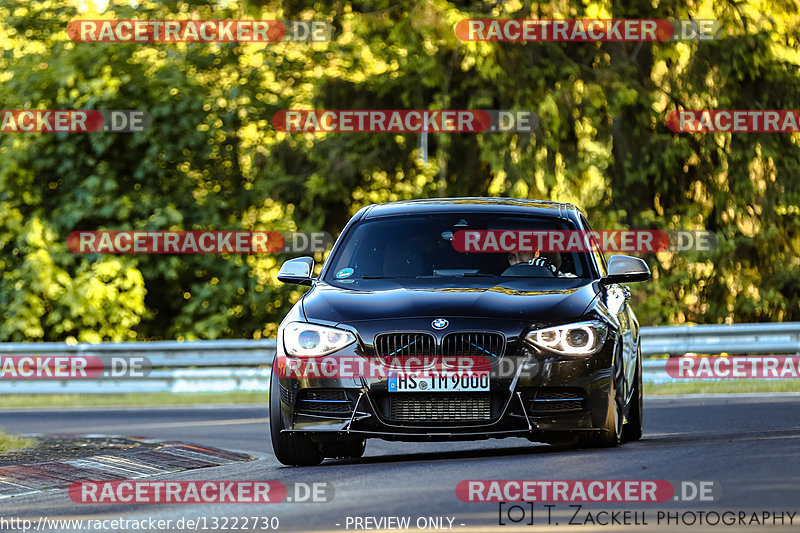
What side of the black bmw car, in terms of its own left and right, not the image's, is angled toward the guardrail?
back

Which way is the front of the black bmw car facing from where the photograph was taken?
facing the viewer

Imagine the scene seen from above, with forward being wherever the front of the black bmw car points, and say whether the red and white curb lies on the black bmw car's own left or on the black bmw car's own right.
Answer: on the black bmw car's own right
